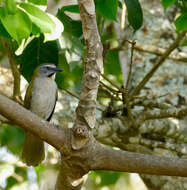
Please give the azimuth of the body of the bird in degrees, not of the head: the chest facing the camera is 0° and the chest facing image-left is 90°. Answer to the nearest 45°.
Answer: approximately 315°

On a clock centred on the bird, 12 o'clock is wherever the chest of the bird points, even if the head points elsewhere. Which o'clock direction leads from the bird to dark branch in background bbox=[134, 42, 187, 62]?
The dark branch in background is roughly at 8 o'clock from the bird.
